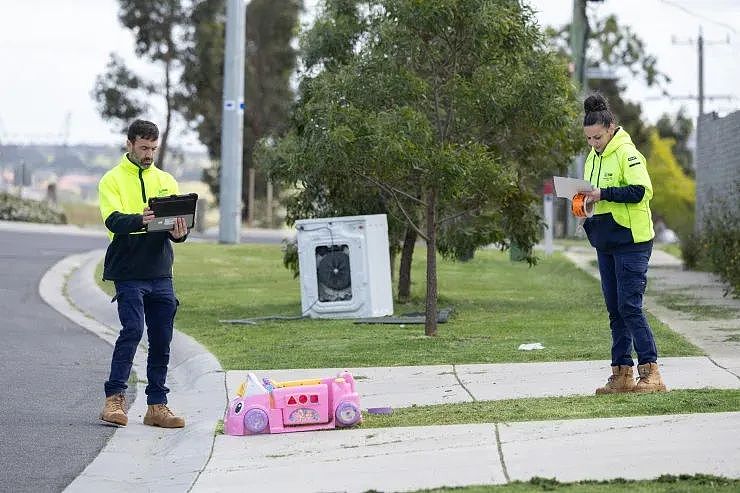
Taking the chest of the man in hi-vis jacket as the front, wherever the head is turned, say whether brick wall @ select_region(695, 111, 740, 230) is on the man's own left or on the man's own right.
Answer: on the man's own left

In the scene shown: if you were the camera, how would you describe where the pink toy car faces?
facing to the left of the viewer

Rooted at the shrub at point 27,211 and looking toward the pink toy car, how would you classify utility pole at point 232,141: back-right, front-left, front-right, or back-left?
front-left

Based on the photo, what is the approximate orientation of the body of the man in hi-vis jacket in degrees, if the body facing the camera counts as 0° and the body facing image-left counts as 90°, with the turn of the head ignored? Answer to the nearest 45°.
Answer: approximately 315°

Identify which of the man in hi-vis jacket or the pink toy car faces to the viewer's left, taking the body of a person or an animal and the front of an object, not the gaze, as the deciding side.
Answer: the pink toy car

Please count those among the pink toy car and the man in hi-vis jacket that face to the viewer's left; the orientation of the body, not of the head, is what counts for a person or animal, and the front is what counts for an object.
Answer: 1

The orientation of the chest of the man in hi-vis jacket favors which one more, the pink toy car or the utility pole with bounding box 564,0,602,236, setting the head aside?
the pink toy car

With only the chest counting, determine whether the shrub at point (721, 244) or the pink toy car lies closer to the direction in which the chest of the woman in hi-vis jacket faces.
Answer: the pink toy car

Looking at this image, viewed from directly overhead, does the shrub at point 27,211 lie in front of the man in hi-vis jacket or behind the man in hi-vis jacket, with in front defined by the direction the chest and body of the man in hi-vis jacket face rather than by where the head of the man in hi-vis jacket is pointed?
behind

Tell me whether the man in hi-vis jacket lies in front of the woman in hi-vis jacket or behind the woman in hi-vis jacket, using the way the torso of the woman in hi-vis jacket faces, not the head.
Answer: in front

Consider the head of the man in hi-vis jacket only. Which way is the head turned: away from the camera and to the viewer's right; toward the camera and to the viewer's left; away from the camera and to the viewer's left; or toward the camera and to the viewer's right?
toward the camera and to the viewer's right

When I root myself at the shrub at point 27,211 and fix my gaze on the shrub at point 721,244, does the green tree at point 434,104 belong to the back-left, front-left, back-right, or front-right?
front-right

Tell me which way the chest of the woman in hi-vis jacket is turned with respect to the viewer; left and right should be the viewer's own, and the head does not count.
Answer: facing the viewer and to the left of the viewer

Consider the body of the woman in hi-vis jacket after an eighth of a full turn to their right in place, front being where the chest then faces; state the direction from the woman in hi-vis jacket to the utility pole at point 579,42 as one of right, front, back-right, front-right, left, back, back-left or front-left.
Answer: right
